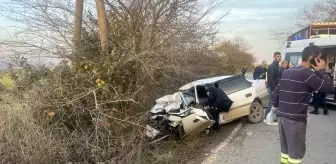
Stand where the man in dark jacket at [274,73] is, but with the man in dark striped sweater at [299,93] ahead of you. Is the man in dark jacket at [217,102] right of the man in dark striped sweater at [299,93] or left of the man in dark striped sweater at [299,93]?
right

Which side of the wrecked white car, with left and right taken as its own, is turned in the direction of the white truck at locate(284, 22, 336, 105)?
back
